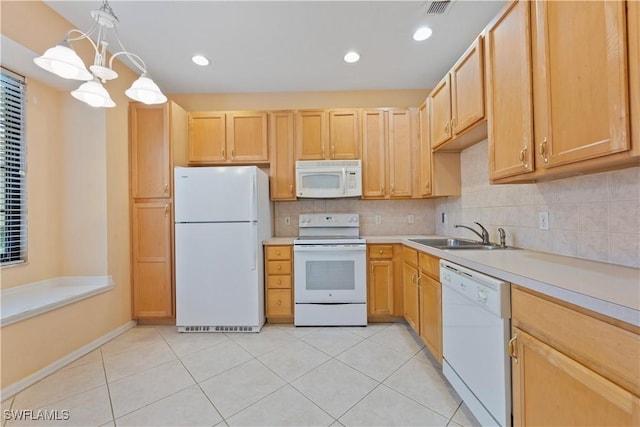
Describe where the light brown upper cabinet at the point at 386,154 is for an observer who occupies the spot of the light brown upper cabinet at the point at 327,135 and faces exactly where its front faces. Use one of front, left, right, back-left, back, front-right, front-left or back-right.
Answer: left

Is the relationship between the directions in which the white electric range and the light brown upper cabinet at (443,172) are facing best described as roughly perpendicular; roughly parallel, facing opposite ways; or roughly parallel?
roughly perpendicular

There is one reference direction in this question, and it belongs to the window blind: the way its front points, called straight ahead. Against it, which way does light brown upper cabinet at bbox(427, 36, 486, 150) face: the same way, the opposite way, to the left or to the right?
the opposite way

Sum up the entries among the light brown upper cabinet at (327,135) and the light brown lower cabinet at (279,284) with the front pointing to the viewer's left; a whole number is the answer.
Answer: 0

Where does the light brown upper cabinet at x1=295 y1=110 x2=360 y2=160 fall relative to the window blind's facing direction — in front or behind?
in front

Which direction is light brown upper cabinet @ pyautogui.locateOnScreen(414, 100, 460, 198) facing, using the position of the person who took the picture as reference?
facing to the left of the viewer

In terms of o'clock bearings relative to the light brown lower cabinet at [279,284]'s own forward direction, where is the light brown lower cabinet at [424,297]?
the light brown lower cabinet at [424,297] is roughly at 10 o'clock from the light brown lower cabinet at [279,284].

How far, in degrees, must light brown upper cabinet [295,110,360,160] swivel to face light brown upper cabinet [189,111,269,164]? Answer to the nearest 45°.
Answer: approximately 90° to its right

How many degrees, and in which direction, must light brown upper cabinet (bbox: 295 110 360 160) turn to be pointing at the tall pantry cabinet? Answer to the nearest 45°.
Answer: approximately 90° to its right

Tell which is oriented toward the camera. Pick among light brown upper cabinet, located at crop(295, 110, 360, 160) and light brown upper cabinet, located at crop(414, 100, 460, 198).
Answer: light brown upper cabinet, located at crop(295, 110, 360, 160)

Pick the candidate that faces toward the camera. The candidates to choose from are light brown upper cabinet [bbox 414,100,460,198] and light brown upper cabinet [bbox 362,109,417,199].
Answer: light brown upper cabinet [bbox 362,109,417,199]

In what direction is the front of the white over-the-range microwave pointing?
toward the camera
